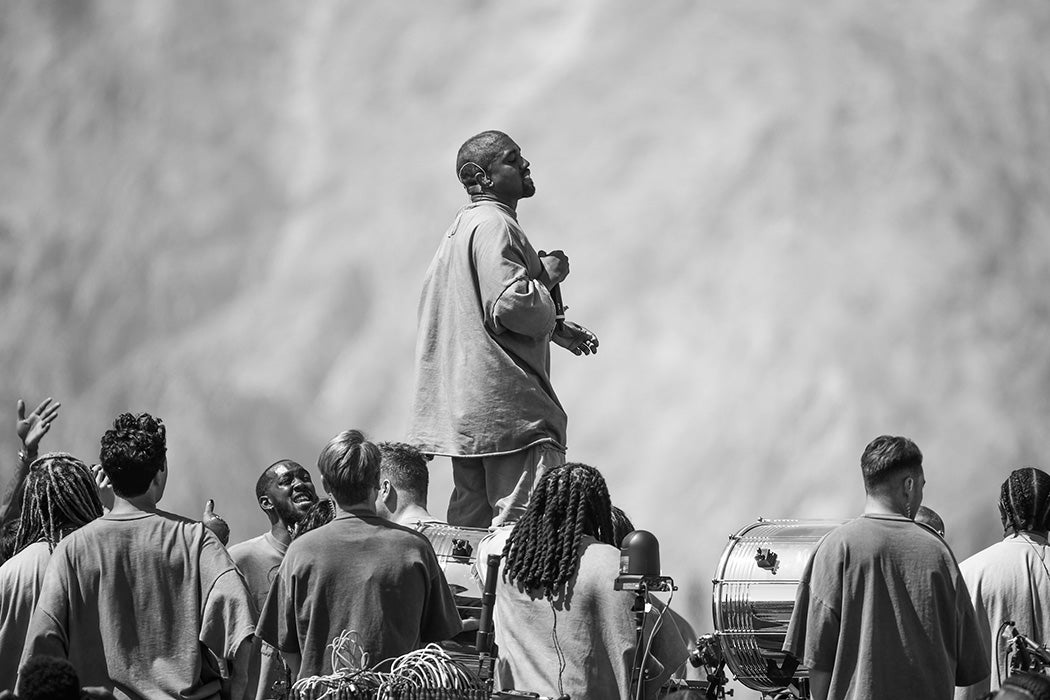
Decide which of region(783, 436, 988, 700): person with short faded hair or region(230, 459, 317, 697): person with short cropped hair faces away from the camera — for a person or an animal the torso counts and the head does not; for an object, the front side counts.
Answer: region(783, 436, 988, 700): person with short faded hair

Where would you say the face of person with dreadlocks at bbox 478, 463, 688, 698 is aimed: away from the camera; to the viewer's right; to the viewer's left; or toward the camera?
away from the camera

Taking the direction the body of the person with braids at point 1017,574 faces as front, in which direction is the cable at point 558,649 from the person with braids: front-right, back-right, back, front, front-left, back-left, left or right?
back-left

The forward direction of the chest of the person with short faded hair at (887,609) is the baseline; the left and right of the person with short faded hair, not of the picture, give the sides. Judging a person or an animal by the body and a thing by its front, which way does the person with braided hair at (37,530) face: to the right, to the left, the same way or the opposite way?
the same way

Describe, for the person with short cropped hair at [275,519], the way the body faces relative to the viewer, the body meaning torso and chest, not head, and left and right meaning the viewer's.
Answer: facing the viewer and to the right of the viewer

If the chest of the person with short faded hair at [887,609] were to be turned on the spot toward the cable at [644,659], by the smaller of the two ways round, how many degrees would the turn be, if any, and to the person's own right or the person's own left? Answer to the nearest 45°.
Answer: approximately 90° to the person's own left

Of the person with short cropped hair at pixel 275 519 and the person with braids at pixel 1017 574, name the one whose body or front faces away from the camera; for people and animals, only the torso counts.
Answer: the person with braids at pixel 1017 574

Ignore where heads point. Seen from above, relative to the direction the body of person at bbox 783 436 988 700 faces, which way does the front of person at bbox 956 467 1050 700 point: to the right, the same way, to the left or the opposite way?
the same way

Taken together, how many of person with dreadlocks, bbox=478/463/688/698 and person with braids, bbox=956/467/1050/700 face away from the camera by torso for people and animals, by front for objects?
2

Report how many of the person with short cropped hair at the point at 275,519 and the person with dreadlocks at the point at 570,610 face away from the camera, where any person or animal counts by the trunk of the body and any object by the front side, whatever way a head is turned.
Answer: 1

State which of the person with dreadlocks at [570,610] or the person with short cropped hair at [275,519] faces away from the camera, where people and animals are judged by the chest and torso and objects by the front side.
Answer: the person with dreadlocks

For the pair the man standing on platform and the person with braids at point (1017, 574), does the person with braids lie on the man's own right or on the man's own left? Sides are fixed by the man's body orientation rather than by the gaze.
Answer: on the man's own right

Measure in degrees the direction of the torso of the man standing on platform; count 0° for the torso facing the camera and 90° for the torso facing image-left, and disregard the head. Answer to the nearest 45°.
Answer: approximately 225°

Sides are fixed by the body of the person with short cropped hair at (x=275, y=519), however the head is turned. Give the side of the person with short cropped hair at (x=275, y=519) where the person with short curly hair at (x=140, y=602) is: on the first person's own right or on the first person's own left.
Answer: on the first person's own right

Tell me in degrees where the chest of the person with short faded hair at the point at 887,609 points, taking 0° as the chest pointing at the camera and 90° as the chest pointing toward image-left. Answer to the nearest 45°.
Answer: approximately 180°

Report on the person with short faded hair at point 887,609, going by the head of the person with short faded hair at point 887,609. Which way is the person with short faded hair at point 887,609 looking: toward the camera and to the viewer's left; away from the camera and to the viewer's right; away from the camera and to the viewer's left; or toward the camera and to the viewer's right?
away from the camera and to the viewer's right
